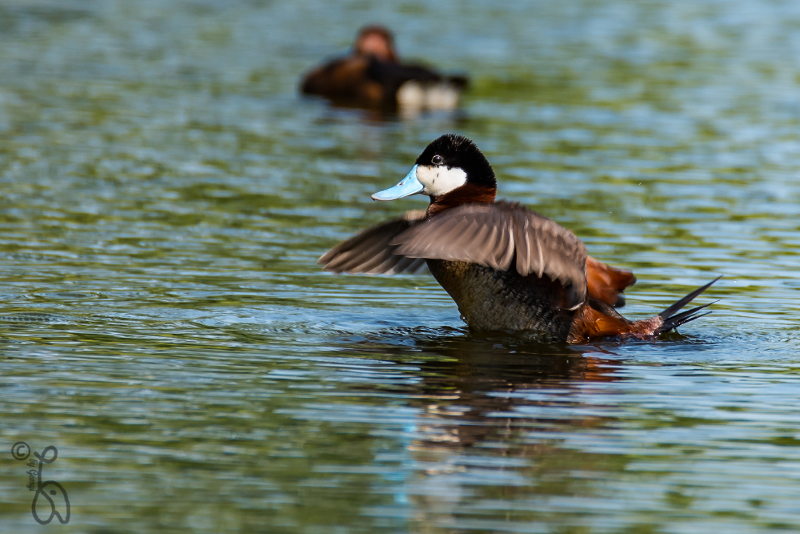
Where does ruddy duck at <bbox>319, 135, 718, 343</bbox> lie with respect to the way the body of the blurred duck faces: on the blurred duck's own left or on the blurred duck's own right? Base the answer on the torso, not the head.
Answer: on the blurred duck's own left

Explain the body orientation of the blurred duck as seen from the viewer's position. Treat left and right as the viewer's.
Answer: facing to the left of the viewer

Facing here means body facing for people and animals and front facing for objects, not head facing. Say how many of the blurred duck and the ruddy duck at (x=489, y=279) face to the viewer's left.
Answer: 2

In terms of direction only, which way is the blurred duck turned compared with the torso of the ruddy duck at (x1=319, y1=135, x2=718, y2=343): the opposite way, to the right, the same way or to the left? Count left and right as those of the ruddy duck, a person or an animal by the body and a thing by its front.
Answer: the same way

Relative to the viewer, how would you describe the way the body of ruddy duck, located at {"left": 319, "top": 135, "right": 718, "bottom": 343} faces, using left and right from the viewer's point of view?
facing to the left of the viewer

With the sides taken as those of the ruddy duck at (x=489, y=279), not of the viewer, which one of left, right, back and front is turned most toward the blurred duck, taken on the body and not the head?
right
